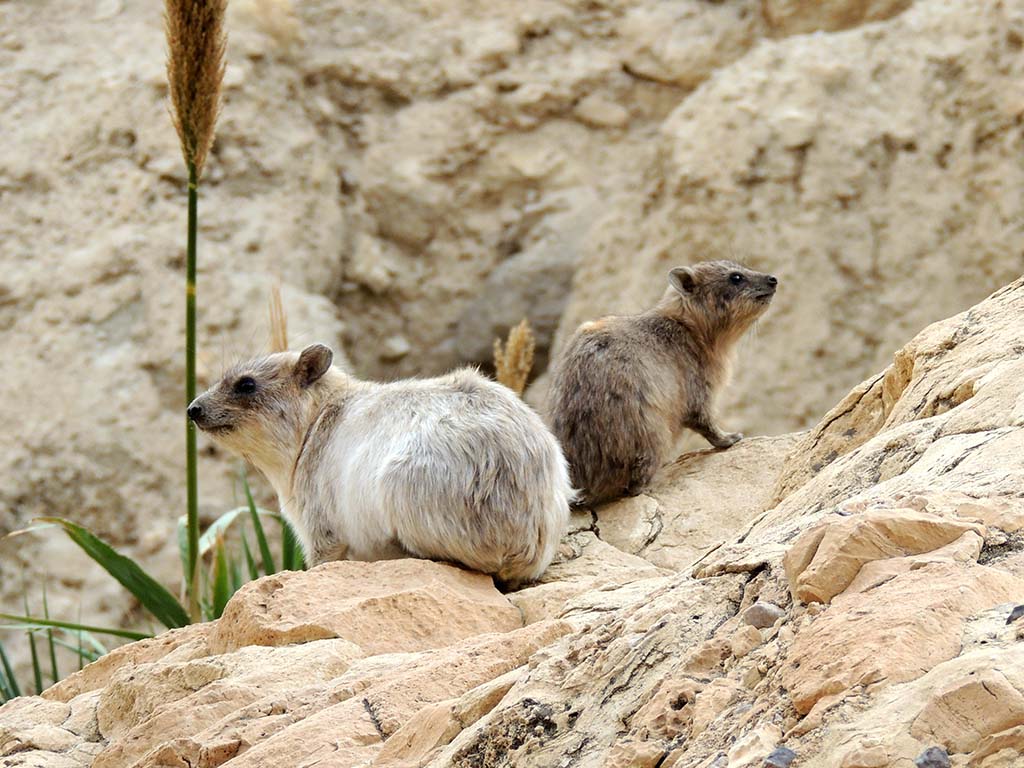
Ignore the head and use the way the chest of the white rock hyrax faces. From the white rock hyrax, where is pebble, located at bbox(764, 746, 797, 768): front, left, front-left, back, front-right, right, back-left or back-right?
left

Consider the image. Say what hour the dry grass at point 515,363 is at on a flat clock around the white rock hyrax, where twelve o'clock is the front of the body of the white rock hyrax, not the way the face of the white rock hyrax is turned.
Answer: The dry grass is roughly at 4 o'clock from the white rock hyrax.

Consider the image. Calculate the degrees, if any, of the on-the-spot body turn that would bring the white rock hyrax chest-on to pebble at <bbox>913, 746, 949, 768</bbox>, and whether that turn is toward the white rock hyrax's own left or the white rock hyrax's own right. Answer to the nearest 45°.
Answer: approximately 90° to the white rock hyrax's own left

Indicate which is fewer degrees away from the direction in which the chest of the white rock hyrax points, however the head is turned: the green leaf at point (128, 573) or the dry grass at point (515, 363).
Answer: the green leaf

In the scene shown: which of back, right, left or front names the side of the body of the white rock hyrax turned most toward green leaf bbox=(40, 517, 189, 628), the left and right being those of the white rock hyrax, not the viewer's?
front

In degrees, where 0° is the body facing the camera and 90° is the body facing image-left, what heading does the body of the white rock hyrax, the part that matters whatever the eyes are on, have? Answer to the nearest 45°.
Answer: approximately 90°
